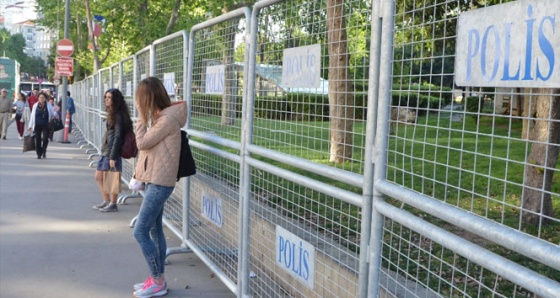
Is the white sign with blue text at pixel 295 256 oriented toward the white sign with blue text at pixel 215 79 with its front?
no

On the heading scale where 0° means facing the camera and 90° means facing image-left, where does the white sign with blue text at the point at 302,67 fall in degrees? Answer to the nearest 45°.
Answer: approximately 45°

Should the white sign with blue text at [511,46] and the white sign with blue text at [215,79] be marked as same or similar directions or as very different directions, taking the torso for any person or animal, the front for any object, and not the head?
same or similar directions

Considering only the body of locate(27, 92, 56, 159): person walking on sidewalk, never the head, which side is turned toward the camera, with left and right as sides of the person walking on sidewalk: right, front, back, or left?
front

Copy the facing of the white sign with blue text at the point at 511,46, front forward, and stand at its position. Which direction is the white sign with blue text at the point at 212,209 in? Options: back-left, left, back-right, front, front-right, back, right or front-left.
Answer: right

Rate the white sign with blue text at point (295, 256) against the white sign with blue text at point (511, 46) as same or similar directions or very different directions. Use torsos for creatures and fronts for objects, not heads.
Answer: same or similar directions

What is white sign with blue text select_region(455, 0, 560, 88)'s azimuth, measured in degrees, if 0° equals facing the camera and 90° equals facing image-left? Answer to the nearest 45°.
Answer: approximately 45°

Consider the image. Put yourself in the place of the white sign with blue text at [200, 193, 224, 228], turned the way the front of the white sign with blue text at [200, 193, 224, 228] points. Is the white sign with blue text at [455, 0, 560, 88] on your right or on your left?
on your left

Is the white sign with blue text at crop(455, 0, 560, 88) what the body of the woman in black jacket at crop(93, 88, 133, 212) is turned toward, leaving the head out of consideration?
no

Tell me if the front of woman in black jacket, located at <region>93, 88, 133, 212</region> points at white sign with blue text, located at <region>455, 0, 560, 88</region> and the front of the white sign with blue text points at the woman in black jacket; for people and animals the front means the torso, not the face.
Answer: no

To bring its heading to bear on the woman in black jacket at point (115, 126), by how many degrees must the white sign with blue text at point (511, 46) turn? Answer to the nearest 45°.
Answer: approximately 90° to its right

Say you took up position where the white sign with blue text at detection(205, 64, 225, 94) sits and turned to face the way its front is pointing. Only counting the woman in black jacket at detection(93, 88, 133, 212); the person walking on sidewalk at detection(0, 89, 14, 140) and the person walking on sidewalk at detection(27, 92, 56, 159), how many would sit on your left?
0

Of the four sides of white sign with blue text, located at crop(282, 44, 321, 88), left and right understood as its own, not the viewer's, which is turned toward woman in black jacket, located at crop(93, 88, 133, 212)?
right

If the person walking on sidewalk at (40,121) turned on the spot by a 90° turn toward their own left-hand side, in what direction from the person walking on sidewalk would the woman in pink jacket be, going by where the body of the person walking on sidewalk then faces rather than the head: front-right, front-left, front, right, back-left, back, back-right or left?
right
